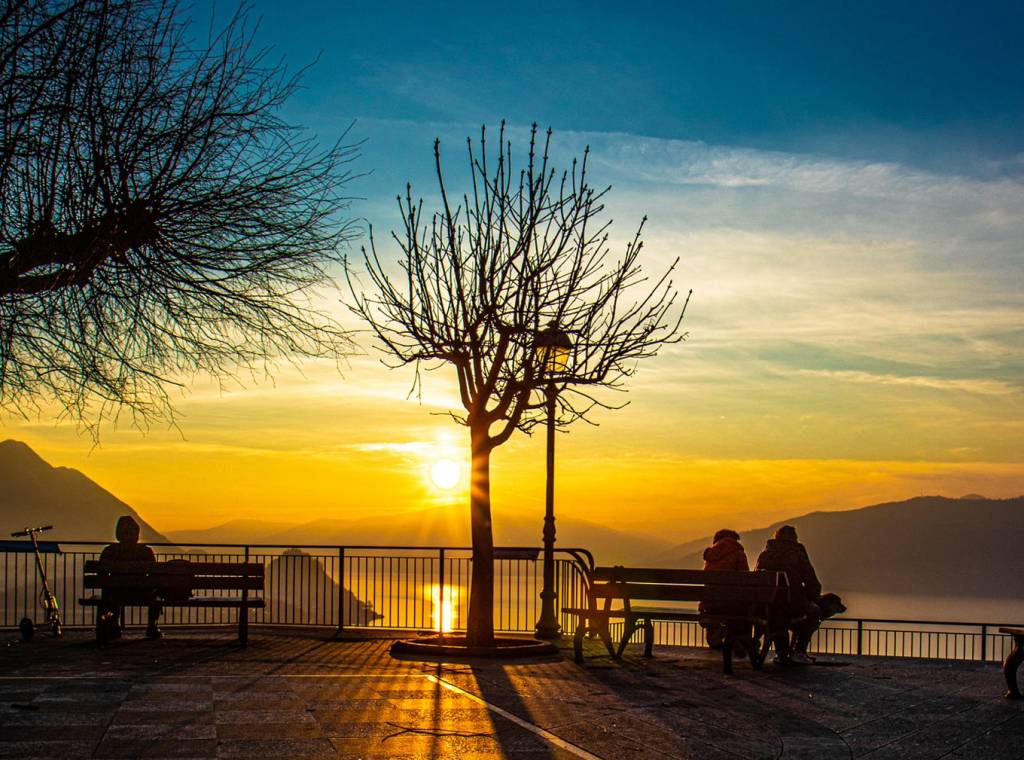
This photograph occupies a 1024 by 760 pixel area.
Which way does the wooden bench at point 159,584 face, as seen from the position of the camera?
facing away from the viewer

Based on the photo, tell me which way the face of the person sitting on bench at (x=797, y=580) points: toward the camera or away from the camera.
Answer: away from the camera

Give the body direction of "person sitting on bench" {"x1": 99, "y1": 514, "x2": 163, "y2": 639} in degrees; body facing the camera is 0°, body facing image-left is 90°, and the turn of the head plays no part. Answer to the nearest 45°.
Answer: approximately 180°

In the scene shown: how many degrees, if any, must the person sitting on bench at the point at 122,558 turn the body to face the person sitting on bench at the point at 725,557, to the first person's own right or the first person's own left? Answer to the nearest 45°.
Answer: approximately 90° to the first person's own right

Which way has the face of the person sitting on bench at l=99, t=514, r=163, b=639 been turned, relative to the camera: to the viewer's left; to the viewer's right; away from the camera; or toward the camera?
away from the camera

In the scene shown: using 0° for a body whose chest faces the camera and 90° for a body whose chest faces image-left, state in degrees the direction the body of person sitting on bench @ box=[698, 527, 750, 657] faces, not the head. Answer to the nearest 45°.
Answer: approximately 180°

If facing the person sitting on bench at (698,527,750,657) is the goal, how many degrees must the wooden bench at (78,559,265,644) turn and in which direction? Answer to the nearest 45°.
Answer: approximately 90° to its right

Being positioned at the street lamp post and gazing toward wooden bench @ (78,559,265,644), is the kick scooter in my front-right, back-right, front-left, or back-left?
front-right

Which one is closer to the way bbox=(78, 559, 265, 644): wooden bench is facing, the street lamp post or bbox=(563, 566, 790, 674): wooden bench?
the street lamp post

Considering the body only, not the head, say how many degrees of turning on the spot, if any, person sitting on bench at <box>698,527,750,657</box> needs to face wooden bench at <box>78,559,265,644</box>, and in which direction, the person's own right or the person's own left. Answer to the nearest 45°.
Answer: approximately 90° to the person's own left

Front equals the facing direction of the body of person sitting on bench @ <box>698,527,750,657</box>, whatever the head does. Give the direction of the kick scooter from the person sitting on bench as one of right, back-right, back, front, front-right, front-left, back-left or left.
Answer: left

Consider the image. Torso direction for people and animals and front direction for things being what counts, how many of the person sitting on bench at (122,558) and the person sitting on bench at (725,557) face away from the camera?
2
